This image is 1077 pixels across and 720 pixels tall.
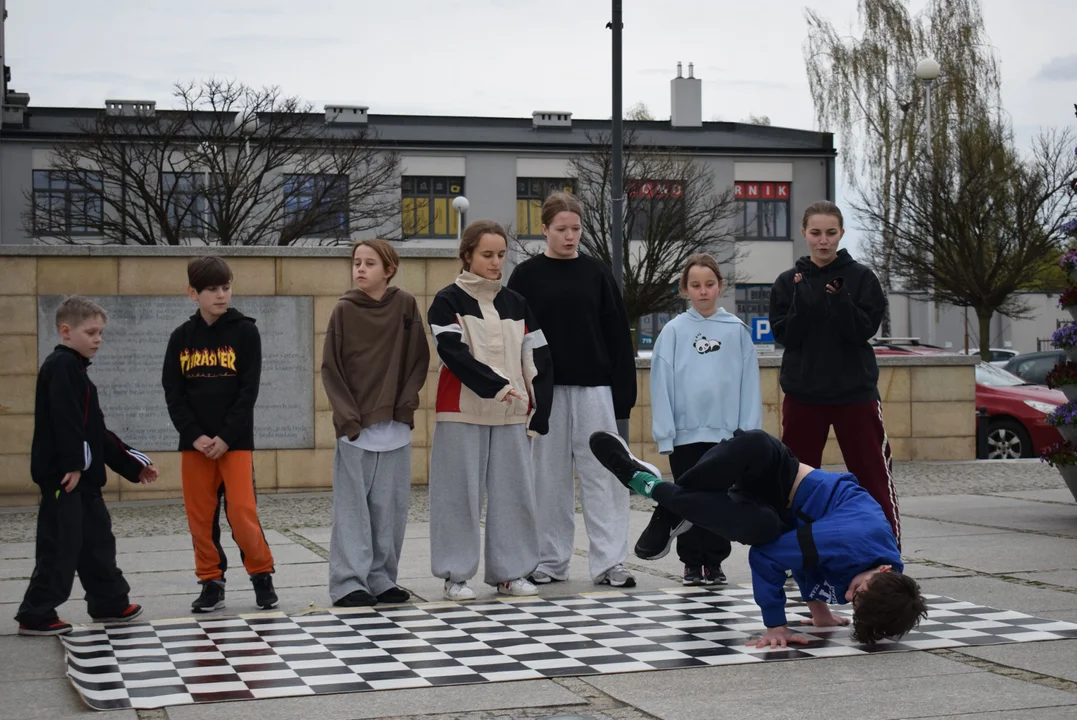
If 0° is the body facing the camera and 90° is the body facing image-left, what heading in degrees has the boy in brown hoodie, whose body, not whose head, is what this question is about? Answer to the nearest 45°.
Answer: approximately 0°

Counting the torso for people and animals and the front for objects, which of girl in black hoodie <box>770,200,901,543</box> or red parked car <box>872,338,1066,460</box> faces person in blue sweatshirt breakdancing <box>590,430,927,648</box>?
the girl in black hoodie

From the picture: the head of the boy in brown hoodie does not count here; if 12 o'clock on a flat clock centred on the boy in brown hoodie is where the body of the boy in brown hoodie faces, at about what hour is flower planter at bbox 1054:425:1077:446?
The flower planter is roughly at 8 o'clock from the boy in brown hoodie.

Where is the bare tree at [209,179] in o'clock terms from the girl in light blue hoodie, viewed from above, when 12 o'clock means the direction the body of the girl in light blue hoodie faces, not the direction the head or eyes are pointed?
The bare tree is roughly at 5 o'clock from the girl in light blue hoodie.

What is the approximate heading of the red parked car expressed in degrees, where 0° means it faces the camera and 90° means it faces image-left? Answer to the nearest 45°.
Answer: approximately 270°

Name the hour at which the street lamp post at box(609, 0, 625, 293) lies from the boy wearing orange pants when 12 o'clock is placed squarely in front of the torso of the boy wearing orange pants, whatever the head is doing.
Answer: The street lamp post is roughly at 7 o'clock from the boy wearing orange pants.

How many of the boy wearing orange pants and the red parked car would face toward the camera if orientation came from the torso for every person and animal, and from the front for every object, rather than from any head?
1

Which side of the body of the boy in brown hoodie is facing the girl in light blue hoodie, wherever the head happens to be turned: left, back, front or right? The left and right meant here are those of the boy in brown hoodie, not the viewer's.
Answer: left

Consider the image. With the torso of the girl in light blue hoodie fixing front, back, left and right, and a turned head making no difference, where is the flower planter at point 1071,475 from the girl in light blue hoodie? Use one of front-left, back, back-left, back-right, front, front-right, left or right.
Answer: back-left

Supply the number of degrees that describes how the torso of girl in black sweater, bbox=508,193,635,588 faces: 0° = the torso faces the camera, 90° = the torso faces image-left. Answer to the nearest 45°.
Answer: approximately 0°

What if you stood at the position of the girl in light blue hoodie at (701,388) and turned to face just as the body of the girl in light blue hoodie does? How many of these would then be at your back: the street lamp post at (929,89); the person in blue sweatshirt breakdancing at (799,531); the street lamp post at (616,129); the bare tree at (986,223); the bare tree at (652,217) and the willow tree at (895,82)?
5
